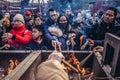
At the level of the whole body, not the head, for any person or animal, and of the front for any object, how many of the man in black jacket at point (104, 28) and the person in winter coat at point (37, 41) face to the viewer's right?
0

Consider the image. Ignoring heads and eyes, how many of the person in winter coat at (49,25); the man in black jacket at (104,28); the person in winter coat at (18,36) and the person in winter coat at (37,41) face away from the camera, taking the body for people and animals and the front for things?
0

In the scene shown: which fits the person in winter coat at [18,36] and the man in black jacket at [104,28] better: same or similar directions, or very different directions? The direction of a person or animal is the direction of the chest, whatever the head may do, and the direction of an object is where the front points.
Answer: same or similar directions

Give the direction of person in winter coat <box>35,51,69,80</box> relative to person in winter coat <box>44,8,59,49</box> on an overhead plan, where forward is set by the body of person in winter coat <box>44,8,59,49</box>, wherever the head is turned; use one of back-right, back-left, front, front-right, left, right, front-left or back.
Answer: front-right

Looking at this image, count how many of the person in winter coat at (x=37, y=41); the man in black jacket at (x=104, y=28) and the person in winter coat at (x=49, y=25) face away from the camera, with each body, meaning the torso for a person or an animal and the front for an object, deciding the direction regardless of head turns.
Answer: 0

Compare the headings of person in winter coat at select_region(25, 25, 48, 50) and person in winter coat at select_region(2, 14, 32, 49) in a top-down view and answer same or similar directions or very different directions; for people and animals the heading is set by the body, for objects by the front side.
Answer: same or similar directions

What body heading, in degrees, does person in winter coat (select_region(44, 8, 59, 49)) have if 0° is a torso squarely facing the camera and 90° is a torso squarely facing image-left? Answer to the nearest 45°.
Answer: approximately 315°

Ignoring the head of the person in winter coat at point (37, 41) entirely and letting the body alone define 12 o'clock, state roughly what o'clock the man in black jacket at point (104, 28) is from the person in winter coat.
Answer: The man in black jacket is roughly at 8 o'clock from the person in winter coat.

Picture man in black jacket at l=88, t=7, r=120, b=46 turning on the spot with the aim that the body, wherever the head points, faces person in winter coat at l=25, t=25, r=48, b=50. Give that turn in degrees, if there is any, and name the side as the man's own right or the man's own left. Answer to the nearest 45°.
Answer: approximately 45° to the man's own right

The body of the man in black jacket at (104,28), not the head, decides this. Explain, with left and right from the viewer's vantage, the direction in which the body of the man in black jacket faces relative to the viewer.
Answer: facing the viewer and to the left of the viewer

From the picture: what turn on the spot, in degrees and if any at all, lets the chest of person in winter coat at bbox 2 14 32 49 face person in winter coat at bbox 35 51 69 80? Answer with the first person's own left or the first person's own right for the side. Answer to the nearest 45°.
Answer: approximately 45° to the first person's own left

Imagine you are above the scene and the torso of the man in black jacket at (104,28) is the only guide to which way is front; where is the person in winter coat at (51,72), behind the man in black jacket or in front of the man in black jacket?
in front

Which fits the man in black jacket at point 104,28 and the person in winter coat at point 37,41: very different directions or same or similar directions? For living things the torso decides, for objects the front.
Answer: same or similar directions

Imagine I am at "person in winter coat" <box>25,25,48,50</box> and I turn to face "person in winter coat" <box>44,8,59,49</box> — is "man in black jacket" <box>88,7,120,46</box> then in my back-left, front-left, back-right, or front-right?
front-right

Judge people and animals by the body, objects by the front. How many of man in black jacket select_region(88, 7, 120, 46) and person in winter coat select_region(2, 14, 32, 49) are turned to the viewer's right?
0

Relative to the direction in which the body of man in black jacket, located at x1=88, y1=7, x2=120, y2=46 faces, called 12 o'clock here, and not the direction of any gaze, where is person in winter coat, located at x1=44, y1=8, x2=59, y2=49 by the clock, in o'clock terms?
The person in winter coat is roughly at 2 o'clock from the man in black jacket.

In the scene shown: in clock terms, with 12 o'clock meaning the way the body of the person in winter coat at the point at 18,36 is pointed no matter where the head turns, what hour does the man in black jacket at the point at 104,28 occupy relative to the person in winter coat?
The man in black jacket is roughly at 8 o'clock from the person in winter coat.

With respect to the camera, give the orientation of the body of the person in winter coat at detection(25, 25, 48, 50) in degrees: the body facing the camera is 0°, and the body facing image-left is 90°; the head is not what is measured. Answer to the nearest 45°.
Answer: approximately 45°

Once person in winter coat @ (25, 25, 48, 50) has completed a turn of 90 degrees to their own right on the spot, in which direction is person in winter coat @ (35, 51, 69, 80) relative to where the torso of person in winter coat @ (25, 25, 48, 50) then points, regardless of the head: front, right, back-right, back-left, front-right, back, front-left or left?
back-left
